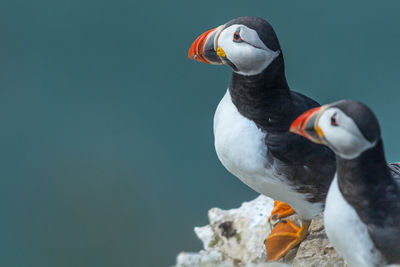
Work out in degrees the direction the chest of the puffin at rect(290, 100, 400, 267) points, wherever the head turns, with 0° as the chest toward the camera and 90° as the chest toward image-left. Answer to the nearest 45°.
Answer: approximately 90°

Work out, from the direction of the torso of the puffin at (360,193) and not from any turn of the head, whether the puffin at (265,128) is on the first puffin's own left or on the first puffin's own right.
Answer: on the first puffin's own right
